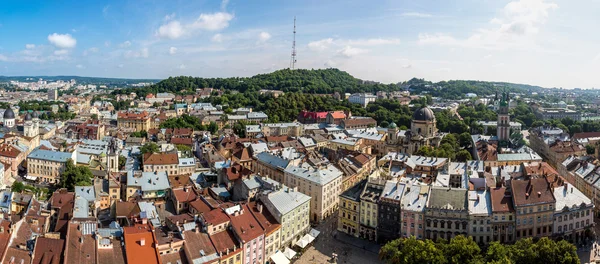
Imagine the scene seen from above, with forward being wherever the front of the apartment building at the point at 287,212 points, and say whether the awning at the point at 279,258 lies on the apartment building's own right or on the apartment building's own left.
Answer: on the apartment building's own right

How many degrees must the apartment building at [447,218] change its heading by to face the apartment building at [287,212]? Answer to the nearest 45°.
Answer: approximately 90° to its right

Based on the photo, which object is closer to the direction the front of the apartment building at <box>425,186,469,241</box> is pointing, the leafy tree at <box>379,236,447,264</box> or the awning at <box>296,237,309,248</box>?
the leafy tree

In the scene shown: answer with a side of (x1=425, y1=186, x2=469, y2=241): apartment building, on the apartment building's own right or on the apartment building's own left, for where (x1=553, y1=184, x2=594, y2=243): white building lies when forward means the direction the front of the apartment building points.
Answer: on the apartment building's own left

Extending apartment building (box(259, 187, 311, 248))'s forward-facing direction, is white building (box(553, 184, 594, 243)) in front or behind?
in front

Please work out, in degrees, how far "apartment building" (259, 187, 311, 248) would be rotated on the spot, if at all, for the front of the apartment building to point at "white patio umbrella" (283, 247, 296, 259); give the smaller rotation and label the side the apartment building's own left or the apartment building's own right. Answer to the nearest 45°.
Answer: approximately 45° to the apartment building's own right

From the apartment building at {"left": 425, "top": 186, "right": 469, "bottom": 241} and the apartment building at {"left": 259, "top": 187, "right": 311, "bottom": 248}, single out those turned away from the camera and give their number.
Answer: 0

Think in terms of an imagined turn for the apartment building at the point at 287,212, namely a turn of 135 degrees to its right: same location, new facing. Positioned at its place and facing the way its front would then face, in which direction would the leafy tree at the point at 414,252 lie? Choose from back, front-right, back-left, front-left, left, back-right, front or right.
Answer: back-left

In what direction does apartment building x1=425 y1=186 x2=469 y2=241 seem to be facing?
toward the camera

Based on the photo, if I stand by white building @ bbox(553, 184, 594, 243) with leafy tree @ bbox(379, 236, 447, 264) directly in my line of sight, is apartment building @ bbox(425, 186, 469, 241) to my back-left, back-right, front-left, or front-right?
front-right

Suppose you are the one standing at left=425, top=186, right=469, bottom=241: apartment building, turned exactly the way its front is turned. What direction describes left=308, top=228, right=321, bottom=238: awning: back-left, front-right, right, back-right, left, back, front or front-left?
right

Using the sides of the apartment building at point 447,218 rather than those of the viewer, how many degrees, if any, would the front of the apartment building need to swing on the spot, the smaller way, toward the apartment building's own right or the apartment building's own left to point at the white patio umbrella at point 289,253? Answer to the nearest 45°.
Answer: approximately 90° to the apartment building's own right

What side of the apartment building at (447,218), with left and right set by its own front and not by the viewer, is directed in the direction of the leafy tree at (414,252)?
front
